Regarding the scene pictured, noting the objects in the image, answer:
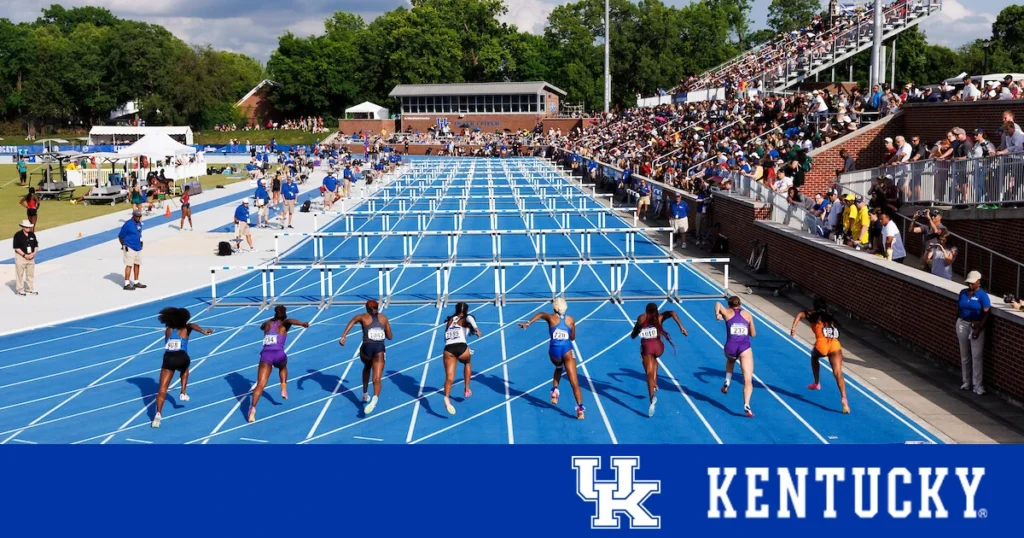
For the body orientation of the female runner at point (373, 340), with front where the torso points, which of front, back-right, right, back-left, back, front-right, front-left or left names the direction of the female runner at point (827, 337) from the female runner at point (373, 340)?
right

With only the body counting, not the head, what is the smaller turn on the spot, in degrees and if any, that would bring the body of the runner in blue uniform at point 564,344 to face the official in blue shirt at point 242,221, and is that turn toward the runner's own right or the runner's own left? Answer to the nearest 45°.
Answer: approximately 45° to the runner's own left

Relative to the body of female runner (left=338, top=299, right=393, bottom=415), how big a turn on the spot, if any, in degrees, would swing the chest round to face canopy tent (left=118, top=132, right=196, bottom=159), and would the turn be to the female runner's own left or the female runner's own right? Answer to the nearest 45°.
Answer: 0° — they already face it

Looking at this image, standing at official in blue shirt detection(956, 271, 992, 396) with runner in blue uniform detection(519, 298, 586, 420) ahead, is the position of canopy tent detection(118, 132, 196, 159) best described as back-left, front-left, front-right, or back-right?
front-right

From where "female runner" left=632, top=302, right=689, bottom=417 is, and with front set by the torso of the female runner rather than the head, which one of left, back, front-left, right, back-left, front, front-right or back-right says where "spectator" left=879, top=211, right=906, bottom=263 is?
front-right

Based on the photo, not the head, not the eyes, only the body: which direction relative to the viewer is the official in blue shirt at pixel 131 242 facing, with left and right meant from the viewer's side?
facing the viewer and to the right of the viewer

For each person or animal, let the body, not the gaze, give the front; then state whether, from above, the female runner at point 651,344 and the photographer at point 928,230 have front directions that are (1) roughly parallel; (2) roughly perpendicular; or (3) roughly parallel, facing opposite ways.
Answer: roughly perpendicular

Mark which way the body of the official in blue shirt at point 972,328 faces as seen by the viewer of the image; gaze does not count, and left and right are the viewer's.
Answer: facing the viewer and to the left of the viewer

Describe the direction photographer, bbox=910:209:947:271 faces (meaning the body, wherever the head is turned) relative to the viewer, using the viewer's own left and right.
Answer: facing to the left of the viewer

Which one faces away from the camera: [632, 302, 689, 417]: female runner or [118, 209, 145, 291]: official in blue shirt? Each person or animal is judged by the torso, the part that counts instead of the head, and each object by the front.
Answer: the female runner

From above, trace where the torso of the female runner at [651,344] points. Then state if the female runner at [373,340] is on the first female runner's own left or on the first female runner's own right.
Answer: on the first female runner's own left

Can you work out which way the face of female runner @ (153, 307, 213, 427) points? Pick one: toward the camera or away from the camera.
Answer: away from the camera
